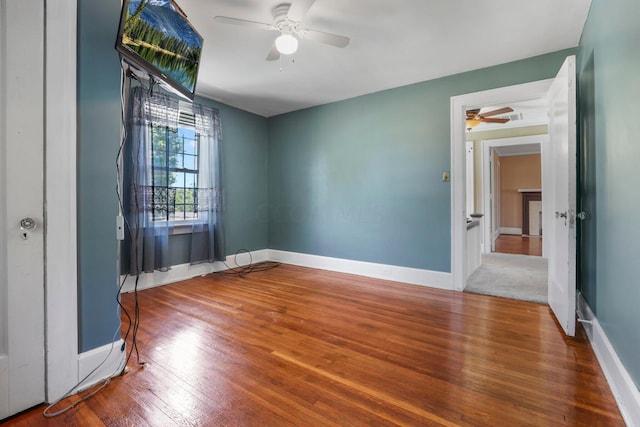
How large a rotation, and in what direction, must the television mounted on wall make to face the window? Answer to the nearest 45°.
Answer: approximately 135° to its left

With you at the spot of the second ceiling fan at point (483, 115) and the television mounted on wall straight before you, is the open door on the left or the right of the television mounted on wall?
left

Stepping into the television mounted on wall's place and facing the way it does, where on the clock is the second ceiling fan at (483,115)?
The second ceiling fan is roughly at 10 o'clock from the television mounted on wall.

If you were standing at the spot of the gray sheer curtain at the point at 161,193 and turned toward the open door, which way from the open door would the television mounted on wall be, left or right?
right

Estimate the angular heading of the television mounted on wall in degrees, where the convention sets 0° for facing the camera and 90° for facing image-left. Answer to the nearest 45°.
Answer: approximately 315°

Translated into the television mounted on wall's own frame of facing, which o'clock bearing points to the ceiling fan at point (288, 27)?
The ceiling fan is roughly at 10 o'clock from the television mounted on wall.

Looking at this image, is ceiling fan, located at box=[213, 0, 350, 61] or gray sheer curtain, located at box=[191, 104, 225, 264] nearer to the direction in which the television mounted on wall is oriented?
the ceiling fan

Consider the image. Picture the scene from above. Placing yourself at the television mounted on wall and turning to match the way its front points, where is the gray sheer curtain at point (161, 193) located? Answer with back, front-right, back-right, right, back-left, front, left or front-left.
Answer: back-left

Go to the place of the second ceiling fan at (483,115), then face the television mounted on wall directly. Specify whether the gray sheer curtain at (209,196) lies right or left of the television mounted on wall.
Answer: right

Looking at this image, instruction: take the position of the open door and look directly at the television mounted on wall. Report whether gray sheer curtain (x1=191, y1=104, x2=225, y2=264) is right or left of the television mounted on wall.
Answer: right

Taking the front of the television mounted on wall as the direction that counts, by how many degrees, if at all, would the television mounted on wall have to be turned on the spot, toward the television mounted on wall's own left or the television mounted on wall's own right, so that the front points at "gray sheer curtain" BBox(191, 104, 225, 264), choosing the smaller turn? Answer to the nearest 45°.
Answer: approximately 135° to the television mounted on wall's own left

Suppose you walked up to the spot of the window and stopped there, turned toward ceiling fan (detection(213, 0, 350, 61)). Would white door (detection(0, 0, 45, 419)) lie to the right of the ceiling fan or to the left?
right
